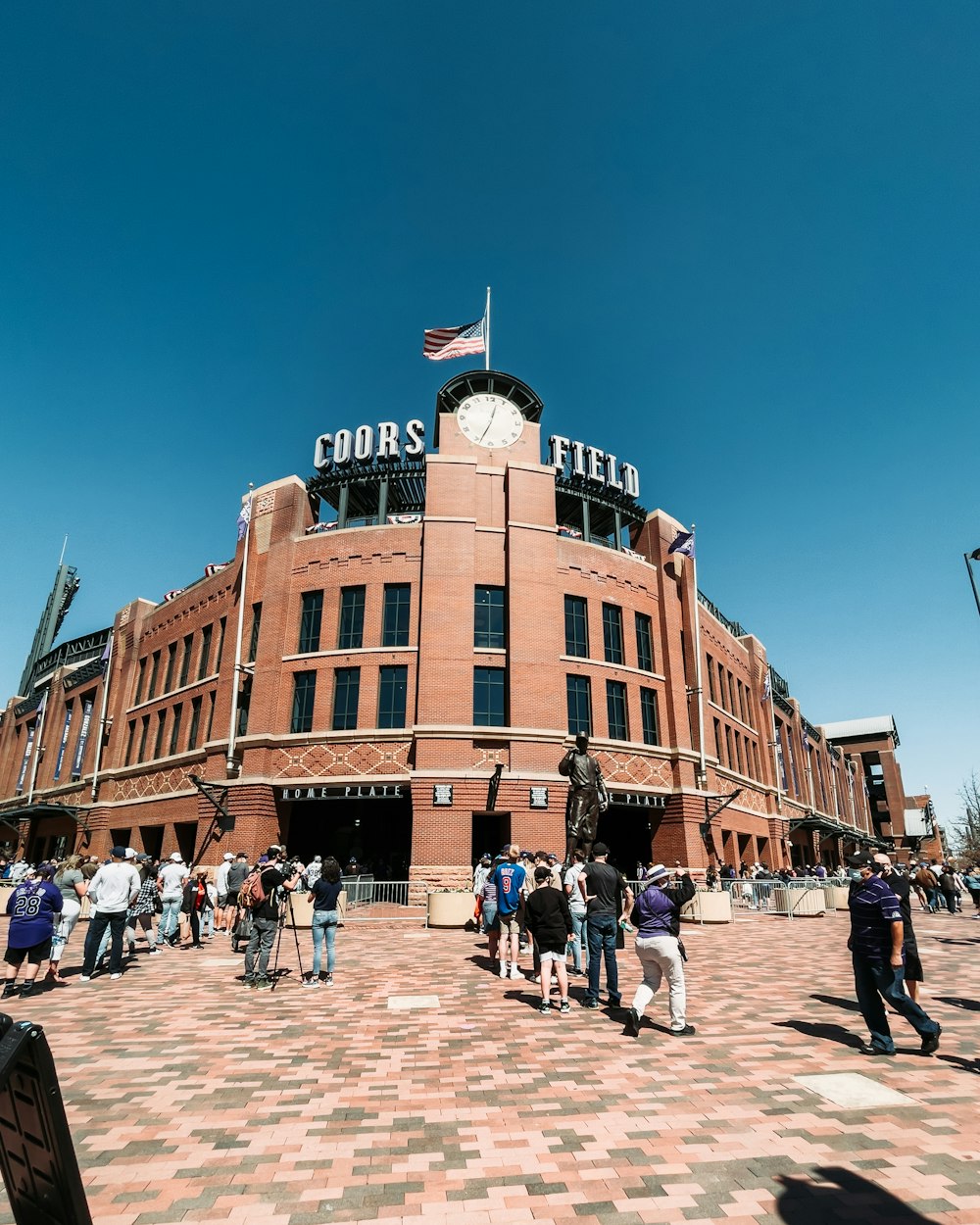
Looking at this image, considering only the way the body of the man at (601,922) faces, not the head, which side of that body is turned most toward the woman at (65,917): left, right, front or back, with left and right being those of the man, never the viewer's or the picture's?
left

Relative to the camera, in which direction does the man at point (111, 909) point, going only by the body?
away from the camera

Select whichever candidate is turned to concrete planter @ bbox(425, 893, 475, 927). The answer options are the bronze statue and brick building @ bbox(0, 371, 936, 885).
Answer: the brick building

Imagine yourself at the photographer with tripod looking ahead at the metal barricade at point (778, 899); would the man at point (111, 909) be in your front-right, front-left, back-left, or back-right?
back-left

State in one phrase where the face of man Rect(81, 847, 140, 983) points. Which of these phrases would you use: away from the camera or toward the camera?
away from the camera

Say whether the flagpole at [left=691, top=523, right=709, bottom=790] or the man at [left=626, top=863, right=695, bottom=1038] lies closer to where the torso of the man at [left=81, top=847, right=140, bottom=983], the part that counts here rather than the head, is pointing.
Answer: the flagpole

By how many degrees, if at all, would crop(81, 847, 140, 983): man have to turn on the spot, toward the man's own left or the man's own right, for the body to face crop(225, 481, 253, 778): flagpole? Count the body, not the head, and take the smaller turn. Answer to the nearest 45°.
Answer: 0° — they already face it

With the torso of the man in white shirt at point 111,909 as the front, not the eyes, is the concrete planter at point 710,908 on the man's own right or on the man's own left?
on the man's own right

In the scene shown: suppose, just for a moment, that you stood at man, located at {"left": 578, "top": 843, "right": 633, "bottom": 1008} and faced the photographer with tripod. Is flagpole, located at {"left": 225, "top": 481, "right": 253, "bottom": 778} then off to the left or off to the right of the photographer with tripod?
right

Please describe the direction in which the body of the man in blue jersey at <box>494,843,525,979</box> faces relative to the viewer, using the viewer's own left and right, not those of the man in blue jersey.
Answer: facing away from the viewer

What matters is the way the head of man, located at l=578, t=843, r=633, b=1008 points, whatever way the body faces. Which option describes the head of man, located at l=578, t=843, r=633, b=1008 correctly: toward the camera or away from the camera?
away from the camera

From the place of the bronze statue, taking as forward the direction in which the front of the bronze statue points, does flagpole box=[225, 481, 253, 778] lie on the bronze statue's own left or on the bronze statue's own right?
on the bronze statue's own right

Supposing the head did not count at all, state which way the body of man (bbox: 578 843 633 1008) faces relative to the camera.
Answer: away from the camera

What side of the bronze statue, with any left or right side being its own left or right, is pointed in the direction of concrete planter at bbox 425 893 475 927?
right
